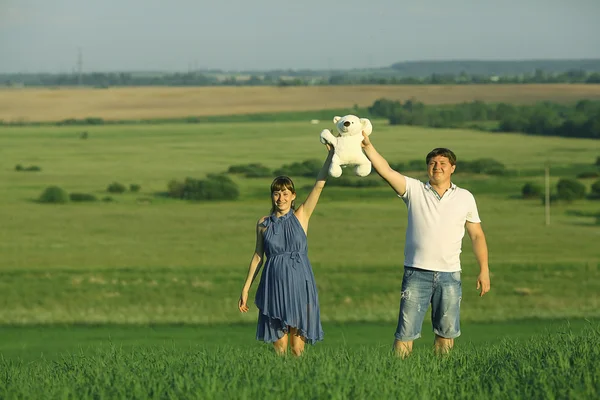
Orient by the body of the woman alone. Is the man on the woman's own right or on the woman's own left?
on the woman's own left

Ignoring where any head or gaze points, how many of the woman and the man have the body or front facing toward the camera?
2

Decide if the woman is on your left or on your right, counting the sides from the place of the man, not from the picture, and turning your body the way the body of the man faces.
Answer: on your right

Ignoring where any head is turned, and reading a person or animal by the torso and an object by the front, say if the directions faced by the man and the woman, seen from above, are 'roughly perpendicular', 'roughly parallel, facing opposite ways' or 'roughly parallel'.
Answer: roughly parallel

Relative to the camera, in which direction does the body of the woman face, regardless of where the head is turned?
toward the camera

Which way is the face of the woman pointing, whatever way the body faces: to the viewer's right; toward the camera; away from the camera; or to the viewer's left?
toward the camera

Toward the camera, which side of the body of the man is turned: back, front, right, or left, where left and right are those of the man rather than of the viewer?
front
